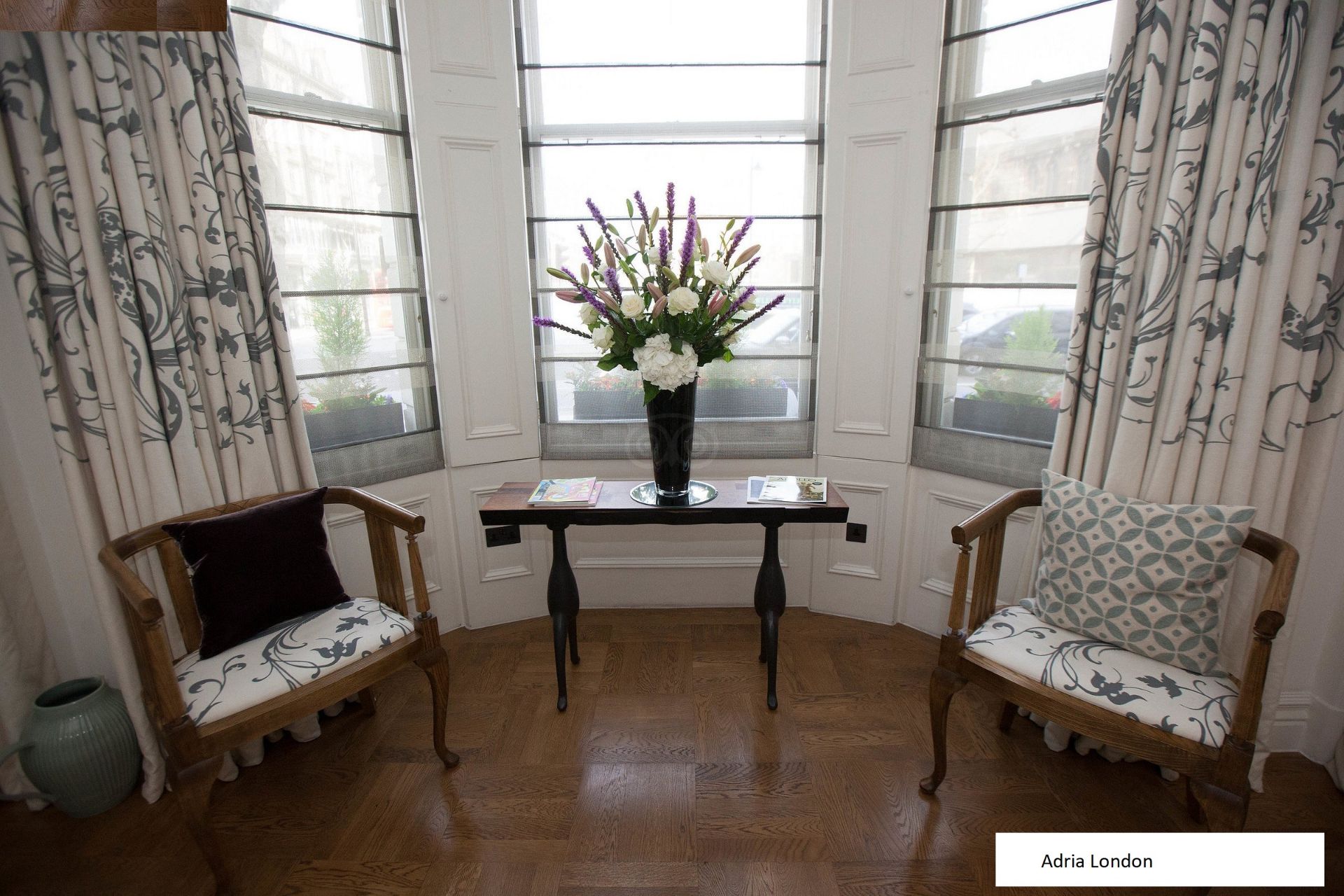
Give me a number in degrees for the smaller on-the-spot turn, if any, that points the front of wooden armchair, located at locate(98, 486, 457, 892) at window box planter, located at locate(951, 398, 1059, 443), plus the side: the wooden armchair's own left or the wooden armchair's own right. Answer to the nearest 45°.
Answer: approximately 45° to the wooden armchair's own left

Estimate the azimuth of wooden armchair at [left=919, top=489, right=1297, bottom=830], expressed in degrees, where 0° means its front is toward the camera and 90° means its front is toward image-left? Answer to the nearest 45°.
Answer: approximately 45°

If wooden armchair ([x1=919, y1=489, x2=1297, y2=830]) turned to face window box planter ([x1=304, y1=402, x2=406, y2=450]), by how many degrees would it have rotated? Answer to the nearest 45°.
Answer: approximately 45° to its right

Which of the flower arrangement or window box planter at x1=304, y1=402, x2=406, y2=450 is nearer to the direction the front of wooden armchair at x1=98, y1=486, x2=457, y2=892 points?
the flower arrangement

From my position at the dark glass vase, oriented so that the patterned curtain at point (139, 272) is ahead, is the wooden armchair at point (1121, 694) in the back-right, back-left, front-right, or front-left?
back-left

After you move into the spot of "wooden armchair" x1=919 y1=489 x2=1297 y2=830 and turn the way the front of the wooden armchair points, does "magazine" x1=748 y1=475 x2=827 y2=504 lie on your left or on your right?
on your right

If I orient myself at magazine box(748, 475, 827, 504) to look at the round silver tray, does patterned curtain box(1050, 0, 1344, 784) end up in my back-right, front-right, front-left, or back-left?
back-left
